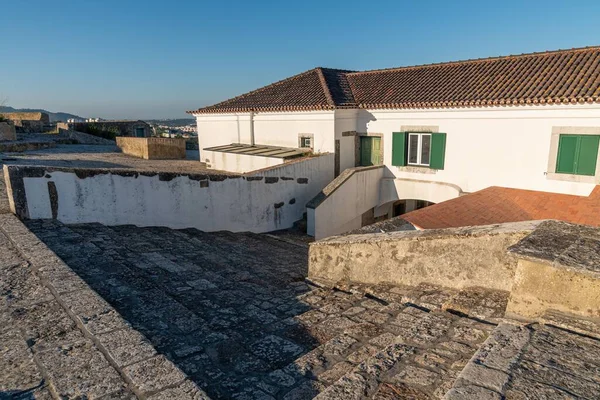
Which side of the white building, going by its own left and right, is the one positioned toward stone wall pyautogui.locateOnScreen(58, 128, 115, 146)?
right

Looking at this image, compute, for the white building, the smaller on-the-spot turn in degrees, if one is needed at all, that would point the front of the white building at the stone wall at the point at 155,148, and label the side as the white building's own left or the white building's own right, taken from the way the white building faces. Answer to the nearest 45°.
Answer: approximately 90° to the white building's own right

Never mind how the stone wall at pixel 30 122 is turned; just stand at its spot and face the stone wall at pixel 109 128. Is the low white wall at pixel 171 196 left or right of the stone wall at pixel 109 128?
right

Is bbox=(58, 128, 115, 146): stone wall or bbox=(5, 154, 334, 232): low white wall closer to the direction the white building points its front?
the low white wall

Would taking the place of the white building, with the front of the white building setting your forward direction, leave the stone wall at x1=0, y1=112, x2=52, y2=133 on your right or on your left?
on your right

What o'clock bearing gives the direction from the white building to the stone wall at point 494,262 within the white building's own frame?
The stone wall is roughly at 12 o'clock from the white building.

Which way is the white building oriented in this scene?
toward the camera

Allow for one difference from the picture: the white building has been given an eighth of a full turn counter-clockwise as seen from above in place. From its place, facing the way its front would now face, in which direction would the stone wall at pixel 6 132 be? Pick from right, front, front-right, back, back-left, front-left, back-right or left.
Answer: back-right
